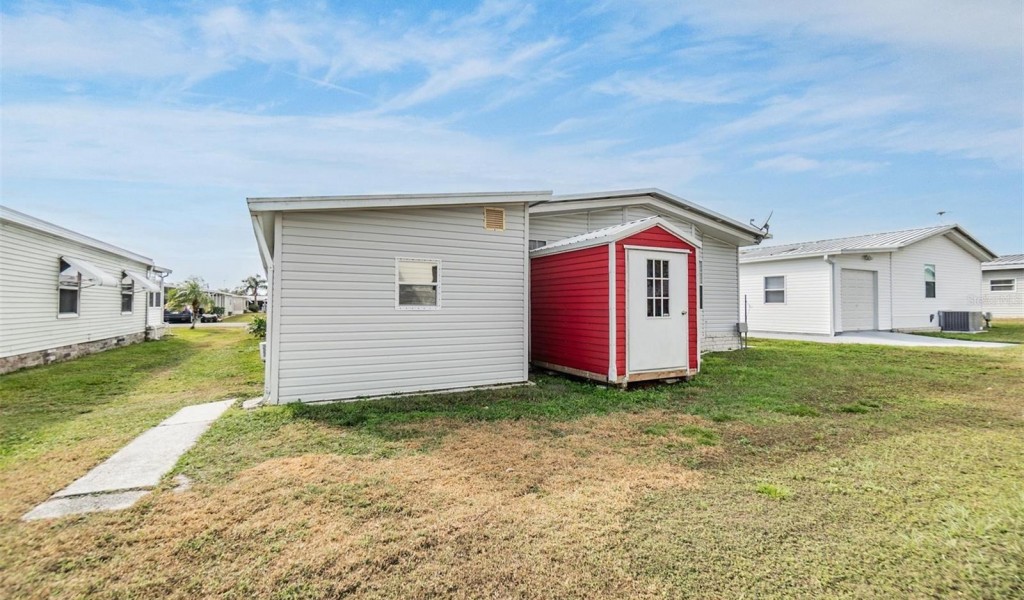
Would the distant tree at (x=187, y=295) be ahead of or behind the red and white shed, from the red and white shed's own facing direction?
behind

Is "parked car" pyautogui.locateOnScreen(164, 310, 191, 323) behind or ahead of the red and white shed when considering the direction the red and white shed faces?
behind

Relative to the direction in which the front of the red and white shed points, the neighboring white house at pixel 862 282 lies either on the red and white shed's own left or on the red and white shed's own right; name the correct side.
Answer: on the red and white shed's own left

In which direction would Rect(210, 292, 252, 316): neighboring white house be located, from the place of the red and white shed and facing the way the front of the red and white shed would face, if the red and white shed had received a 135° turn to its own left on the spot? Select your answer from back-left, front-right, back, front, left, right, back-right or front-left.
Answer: front-left

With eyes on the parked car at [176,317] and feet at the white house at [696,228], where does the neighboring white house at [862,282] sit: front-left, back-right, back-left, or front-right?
back-right

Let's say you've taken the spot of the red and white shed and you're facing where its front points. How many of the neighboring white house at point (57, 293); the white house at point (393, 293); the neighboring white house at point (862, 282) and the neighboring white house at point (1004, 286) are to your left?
2

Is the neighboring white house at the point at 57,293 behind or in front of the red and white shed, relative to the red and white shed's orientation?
behind

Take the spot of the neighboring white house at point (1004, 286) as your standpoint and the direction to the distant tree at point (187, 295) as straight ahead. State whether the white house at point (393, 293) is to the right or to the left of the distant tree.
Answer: left

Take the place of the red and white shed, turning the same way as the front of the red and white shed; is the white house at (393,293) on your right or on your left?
on your right

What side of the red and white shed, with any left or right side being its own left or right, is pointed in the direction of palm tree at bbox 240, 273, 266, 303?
back

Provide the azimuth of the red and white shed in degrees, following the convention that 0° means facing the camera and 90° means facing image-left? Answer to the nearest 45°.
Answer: approximately 315°

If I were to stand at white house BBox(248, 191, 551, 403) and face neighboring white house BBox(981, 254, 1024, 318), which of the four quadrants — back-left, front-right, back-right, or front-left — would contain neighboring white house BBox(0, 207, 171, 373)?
back-left
